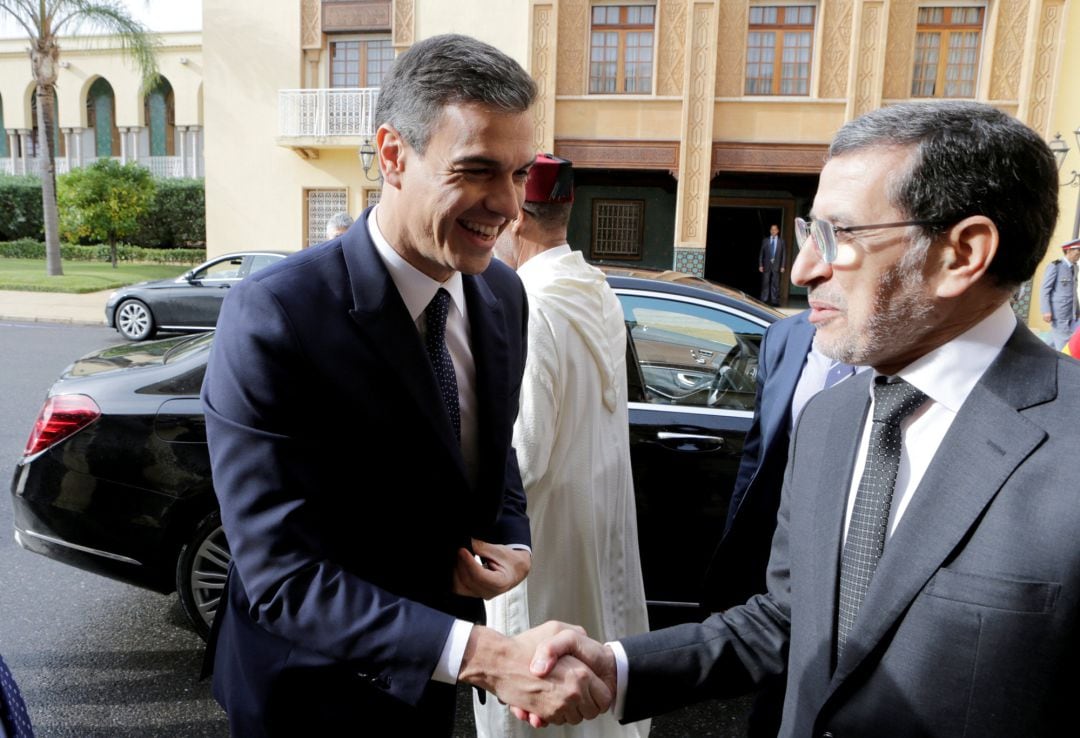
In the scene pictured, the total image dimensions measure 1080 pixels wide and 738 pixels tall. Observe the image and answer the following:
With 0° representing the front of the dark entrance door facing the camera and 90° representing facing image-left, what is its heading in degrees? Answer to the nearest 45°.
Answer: approximately 0°

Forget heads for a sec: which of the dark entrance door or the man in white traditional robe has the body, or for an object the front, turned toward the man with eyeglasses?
the dark entrance door

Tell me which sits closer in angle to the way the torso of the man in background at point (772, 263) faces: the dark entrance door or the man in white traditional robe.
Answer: the man in white traditional robe

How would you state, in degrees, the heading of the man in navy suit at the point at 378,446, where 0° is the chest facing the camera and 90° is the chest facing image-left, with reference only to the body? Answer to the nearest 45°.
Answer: approximately 315°

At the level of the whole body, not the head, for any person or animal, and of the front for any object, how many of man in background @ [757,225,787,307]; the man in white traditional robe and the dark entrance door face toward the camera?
2

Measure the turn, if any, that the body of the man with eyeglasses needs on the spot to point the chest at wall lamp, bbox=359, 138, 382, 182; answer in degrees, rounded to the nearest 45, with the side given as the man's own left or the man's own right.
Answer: approximately 90° to the man's own right

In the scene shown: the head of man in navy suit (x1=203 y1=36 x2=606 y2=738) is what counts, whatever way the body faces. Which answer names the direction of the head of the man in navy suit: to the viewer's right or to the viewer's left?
to the viewer's right

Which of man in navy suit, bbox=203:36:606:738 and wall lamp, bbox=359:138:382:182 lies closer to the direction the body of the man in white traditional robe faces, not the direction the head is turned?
the wall lamp

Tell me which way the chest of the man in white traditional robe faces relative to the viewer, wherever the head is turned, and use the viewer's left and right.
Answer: facing away from the viewer and to the left of the viewer

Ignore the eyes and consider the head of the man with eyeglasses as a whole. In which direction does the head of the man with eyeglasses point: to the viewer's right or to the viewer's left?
to the viewer's left

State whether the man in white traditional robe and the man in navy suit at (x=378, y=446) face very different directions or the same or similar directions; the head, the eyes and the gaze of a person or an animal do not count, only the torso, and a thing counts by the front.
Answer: very different directions

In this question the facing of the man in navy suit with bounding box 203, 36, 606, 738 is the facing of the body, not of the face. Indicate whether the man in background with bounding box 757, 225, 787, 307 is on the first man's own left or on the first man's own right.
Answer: on the first man's own left
